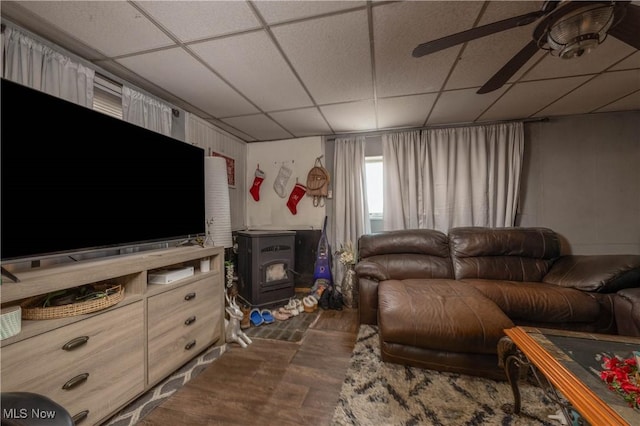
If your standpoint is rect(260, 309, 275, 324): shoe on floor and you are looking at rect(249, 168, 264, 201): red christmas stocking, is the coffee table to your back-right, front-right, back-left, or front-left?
back-right

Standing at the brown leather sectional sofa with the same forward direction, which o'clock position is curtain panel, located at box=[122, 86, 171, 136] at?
The curtain panel is roughly at 2 o'clock from the brown leather sectional sofa.

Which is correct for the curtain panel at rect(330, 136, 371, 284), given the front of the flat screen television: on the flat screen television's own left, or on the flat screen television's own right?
on the flat screen television's own left

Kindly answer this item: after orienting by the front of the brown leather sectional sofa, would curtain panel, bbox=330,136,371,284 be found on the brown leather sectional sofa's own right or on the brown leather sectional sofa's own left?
on the brown leather sectional sofa's own right

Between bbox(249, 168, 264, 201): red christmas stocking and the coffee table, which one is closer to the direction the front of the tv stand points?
the coffee table

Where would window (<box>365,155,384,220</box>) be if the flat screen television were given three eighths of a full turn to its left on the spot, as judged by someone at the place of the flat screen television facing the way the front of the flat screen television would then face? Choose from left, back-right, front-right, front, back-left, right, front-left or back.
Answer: right

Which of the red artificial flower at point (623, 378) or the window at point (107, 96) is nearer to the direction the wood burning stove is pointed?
the red artificial flower

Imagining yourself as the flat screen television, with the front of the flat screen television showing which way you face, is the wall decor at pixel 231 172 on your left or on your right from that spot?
on your left

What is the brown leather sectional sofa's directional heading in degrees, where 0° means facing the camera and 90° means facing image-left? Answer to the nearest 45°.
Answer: approximately 0°

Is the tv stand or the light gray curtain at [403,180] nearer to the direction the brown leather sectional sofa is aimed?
the tv stand

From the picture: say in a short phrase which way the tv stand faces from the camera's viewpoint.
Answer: facing the viewer and to the right of the viewer
